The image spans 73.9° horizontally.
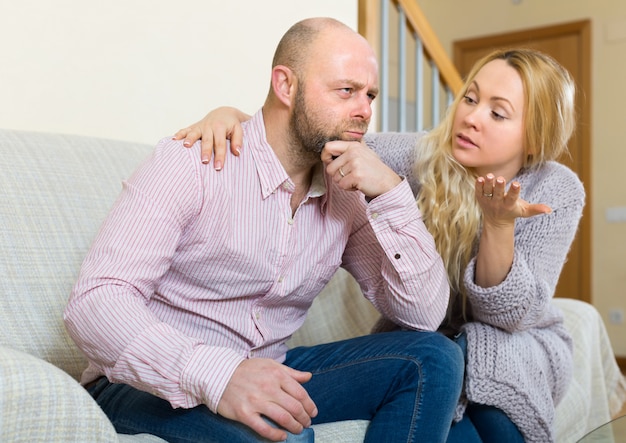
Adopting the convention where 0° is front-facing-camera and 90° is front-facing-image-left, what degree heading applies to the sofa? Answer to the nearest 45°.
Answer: approximately 315°

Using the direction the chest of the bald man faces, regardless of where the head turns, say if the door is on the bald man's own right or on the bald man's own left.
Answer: on the bald man's own left

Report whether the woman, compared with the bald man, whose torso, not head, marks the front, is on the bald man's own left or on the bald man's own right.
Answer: on the bald man's own left
